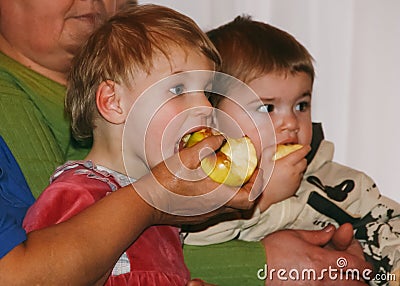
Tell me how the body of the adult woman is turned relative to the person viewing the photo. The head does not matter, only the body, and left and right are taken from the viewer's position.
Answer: facing the viewer and to the right of the viewer

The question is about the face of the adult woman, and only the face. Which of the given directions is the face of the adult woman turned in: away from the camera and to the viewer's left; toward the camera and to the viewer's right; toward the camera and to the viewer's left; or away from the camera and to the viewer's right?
toward the camera and to the viewer's right
